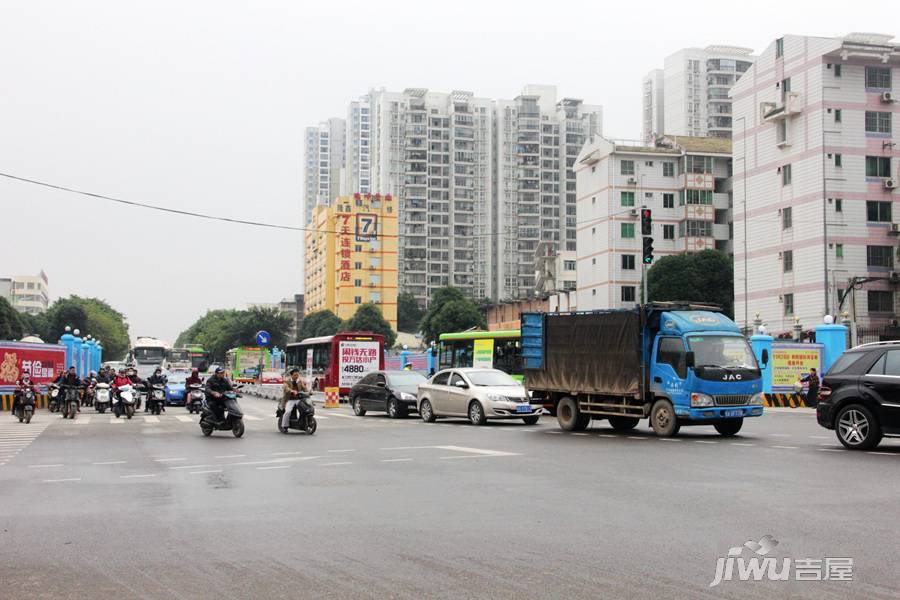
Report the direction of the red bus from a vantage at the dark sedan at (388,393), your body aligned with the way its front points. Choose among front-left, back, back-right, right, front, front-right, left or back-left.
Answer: back-left

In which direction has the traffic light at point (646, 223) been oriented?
toward the camera

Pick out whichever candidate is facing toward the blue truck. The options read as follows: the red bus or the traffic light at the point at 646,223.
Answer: the traffic light

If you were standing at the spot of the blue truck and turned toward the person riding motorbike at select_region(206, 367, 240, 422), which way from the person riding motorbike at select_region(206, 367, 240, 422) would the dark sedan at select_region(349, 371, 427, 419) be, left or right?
right

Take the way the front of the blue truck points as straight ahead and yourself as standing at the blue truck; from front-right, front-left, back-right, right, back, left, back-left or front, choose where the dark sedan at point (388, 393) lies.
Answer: back

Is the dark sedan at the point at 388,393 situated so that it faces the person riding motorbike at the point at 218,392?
no

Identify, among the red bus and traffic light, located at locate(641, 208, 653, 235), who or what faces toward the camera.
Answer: the traffic light

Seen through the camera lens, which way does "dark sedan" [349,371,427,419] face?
facing the viewer and to the right of the viewer

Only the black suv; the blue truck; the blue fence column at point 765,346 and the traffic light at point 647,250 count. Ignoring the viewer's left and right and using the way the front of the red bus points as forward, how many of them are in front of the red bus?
0

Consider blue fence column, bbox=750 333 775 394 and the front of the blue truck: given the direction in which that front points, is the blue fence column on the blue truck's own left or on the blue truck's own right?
on the blue truck's own left
